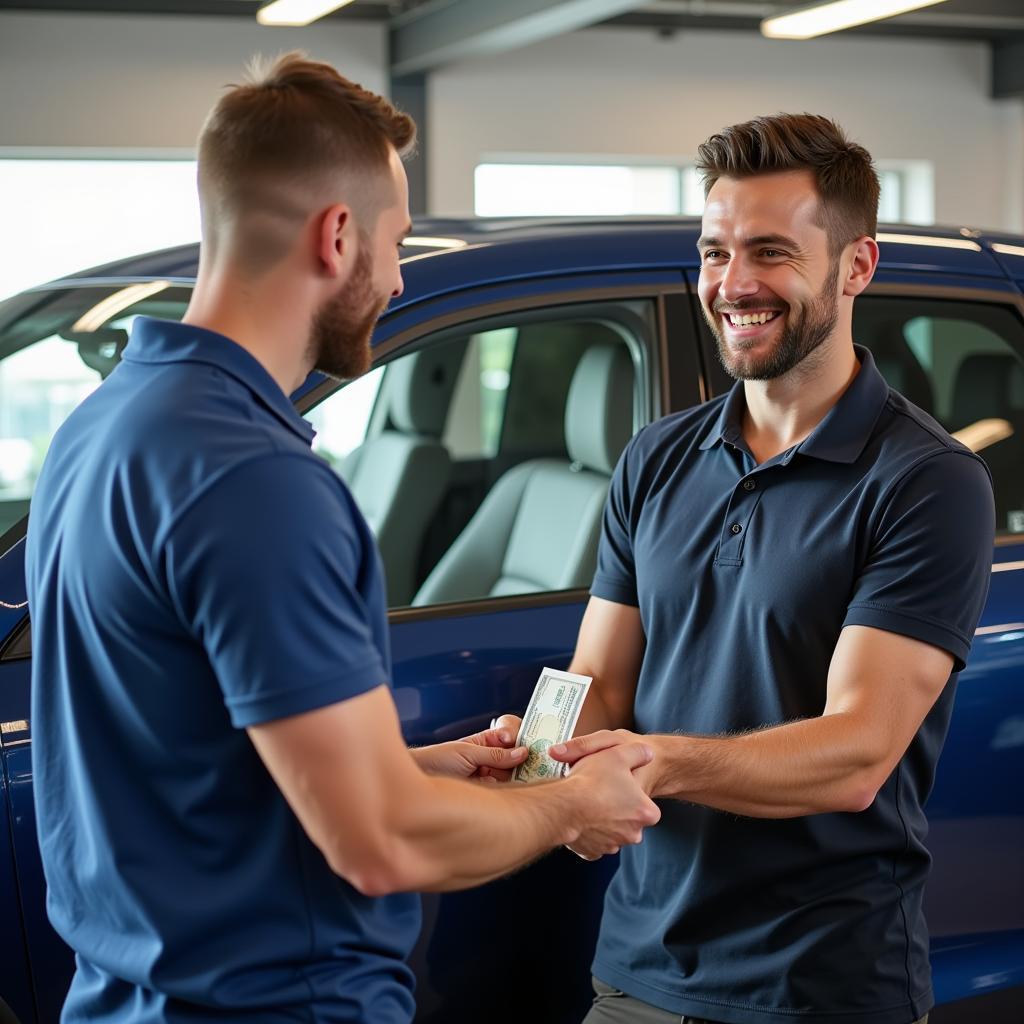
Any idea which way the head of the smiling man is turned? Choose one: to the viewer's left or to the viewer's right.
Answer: to the viewer's left

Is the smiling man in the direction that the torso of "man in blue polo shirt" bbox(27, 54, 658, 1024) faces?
yes

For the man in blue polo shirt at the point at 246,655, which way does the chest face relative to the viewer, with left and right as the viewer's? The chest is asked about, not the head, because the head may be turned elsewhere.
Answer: facing away from the viewer and to the right of the viewer

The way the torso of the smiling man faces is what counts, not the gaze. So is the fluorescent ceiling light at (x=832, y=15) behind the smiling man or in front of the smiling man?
behind

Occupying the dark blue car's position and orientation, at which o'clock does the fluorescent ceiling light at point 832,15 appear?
The fluorescent ceiling light is roughly at 5 o'clock from the dark blue car.

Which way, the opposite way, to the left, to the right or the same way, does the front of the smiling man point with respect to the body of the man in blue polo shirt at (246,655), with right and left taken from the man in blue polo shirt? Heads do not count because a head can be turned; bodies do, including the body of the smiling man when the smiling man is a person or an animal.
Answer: the opposite way

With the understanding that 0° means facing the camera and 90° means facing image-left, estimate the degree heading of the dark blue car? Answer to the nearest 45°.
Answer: approximately 45°

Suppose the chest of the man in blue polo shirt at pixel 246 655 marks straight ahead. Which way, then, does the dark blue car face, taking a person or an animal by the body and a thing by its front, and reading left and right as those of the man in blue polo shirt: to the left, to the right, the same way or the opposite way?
the opposite way

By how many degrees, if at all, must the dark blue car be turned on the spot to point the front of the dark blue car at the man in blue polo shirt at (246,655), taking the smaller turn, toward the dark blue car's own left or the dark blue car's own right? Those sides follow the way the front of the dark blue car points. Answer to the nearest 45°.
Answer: approximately 45° to the dark blue car's own left

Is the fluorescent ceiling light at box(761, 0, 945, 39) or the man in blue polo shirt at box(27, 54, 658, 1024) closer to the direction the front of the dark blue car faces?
the man in blue polo shirt

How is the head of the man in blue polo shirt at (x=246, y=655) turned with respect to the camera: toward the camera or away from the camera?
away from the camera

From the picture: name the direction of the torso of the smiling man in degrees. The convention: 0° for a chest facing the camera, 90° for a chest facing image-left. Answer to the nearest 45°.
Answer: approximately 45°
